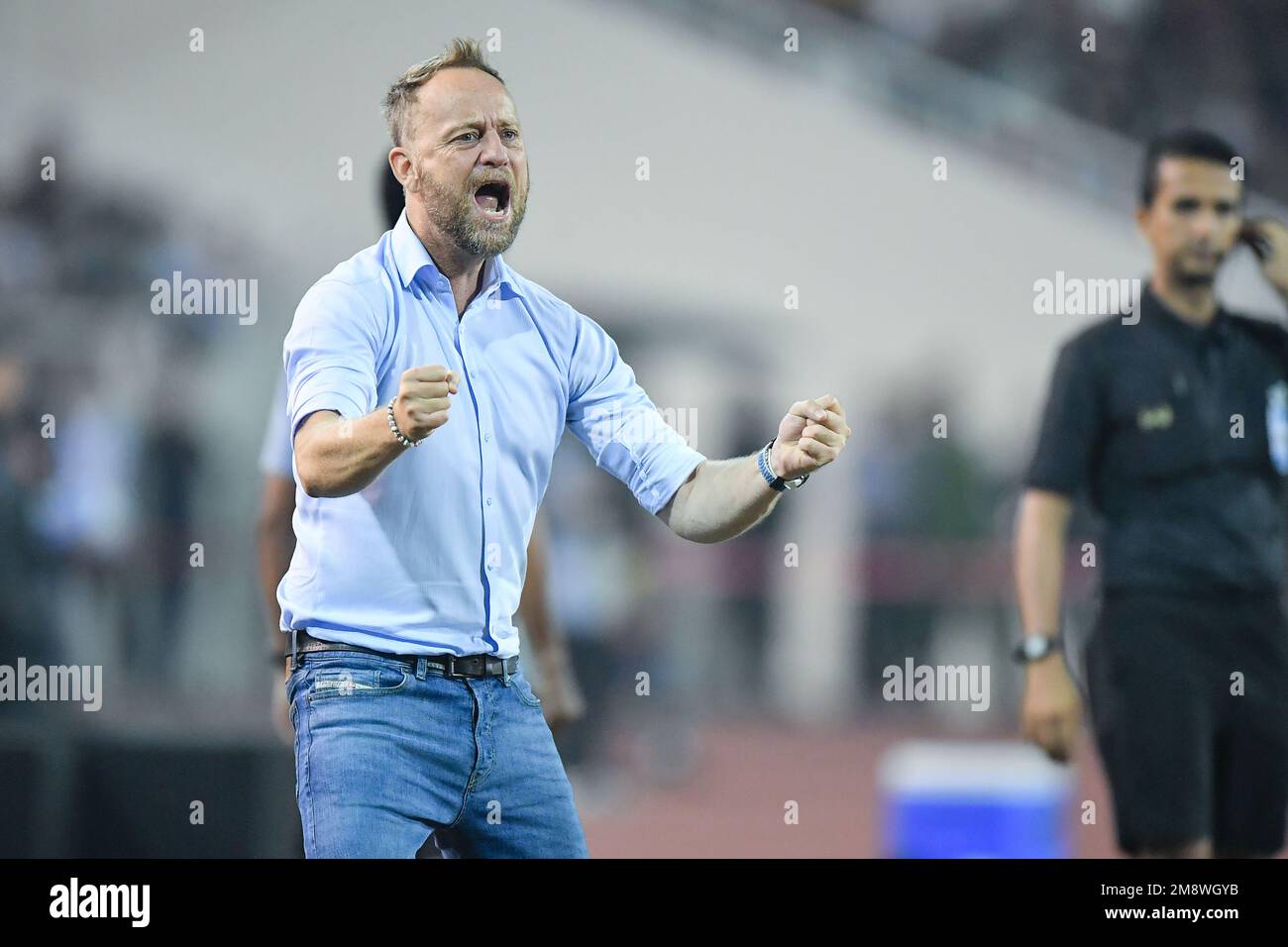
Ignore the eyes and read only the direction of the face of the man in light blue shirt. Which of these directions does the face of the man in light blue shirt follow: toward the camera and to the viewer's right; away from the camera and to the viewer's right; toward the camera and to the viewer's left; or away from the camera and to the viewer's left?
toward the camera and to the viewer's right

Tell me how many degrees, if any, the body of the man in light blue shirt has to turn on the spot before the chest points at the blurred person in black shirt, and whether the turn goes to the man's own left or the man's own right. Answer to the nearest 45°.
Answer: approximately 90° to the man's own left

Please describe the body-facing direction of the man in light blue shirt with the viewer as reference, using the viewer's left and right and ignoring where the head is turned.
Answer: facing the viewer and to the right of the viewer

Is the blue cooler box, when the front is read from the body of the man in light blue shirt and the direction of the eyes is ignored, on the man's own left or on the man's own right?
on the man's own left
